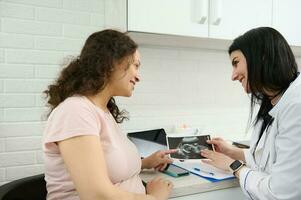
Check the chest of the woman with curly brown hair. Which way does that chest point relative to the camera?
to the viewer's right

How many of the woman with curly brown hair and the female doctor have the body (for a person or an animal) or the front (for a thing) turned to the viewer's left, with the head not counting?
1

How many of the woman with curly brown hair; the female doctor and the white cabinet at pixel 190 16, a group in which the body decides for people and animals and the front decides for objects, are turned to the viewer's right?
1

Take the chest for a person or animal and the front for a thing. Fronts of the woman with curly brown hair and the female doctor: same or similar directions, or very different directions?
very different directions

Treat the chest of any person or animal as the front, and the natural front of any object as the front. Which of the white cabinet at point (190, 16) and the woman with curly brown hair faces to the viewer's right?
the woman with curly brown hair

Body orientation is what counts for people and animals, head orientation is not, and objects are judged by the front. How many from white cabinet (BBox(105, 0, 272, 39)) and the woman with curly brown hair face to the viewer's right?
1

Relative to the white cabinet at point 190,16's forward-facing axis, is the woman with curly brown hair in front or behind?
in front

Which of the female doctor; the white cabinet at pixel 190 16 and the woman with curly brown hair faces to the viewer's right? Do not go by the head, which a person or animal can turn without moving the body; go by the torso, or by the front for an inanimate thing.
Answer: the woman with curly brown hair

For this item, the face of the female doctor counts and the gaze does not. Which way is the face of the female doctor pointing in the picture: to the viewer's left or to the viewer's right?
to the viewer's left

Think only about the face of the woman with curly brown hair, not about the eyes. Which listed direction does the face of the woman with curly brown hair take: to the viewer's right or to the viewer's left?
to the viewer's right

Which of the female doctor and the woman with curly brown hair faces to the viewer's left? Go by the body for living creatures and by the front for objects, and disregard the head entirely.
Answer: the female doctor

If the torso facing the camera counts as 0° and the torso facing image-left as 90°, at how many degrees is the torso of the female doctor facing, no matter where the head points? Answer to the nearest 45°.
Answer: approximately 90°

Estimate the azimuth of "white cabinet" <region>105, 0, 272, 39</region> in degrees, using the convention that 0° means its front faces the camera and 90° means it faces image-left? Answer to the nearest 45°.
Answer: approximately 45°
